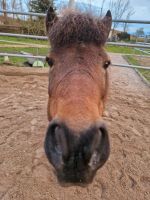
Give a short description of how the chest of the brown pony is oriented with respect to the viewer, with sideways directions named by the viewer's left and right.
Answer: facing the viewer
